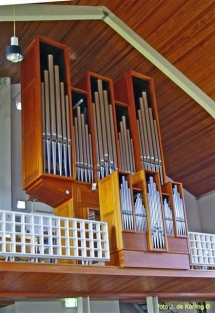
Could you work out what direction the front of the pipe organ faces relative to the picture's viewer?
facing the viewer and to the right of the viewer

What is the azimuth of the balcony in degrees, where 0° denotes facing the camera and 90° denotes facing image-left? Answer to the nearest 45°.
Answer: approximately 315°
